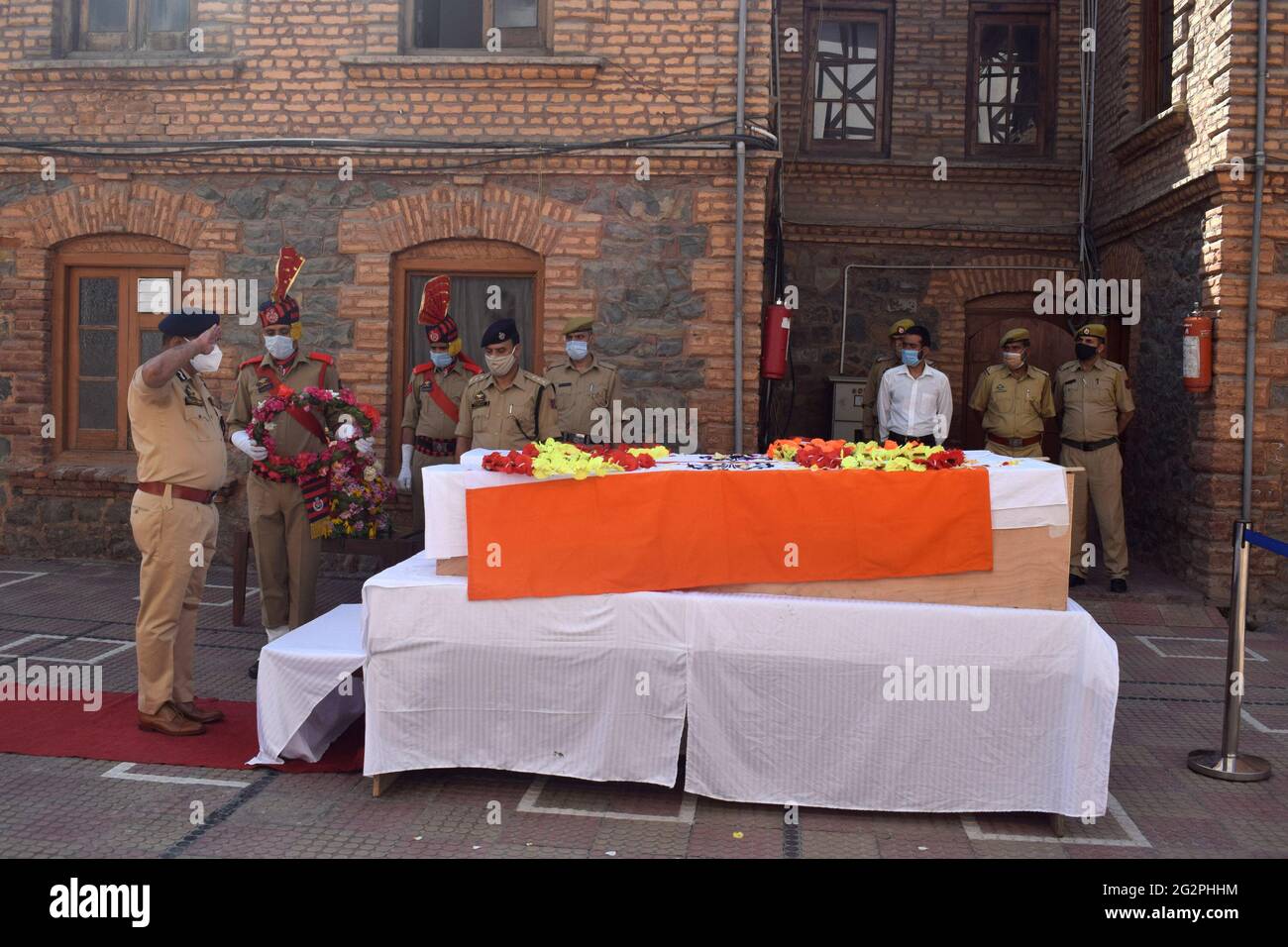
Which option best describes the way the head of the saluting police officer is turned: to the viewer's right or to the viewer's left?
to the viewer's right

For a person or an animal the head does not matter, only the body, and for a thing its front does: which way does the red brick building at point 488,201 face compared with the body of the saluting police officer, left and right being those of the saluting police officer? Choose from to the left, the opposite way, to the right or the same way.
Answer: to the right

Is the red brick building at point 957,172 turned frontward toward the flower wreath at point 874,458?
yes

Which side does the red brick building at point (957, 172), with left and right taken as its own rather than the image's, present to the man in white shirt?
front

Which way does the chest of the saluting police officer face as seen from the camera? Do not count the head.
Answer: to the viewer's right

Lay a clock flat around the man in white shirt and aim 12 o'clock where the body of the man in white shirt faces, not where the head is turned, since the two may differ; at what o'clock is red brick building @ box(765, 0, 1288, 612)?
The red brick building is roughly at 6 o'clock from the man in white shirt.

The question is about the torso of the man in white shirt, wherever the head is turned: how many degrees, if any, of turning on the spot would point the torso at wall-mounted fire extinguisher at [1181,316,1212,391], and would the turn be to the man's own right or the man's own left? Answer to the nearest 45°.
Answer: approximately 90° to the man's own left

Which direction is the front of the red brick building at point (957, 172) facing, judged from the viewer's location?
facing the viewer
